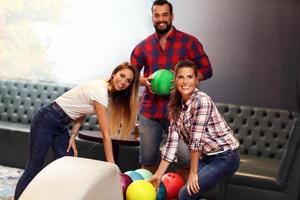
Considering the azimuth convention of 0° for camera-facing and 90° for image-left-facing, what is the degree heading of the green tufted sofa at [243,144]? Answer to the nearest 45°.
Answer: approximately 0°

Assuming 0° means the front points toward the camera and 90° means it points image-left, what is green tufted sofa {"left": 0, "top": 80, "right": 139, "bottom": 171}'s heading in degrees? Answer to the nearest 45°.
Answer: approximately 0°
